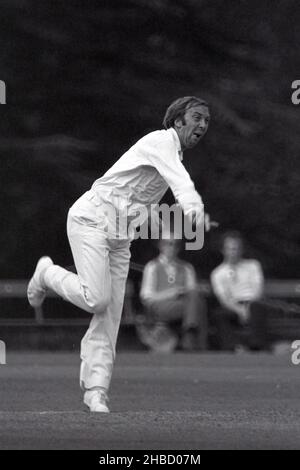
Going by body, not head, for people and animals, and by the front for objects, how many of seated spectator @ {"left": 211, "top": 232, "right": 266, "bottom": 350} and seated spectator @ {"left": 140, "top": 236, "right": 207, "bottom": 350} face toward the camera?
2

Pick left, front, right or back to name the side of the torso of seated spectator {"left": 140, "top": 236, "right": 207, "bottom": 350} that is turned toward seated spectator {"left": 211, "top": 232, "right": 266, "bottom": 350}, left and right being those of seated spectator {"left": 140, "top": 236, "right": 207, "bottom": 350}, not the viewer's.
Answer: left

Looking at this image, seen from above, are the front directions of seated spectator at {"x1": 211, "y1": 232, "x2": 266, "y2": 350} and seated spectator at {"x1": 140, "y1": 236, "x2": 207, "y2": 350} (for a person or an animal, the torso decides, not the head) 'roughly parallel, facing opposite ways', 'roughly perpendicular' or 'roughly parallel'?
roughly parallel

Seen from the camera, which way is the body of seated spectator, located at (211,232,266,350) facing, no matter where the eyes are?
toward the camera

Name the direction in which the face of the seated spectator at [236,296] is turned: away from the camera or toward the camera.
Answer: toward the camera

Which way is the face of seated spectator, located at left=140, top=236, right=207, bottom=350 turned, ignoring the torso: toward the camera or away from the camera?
toward the camera

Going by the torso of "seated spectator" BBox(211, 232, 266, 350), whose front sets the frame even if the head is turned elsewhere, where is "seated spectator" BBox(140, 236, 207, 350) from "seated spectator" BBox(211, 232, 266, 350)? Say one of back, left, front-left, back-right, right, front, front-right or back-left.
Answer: right
